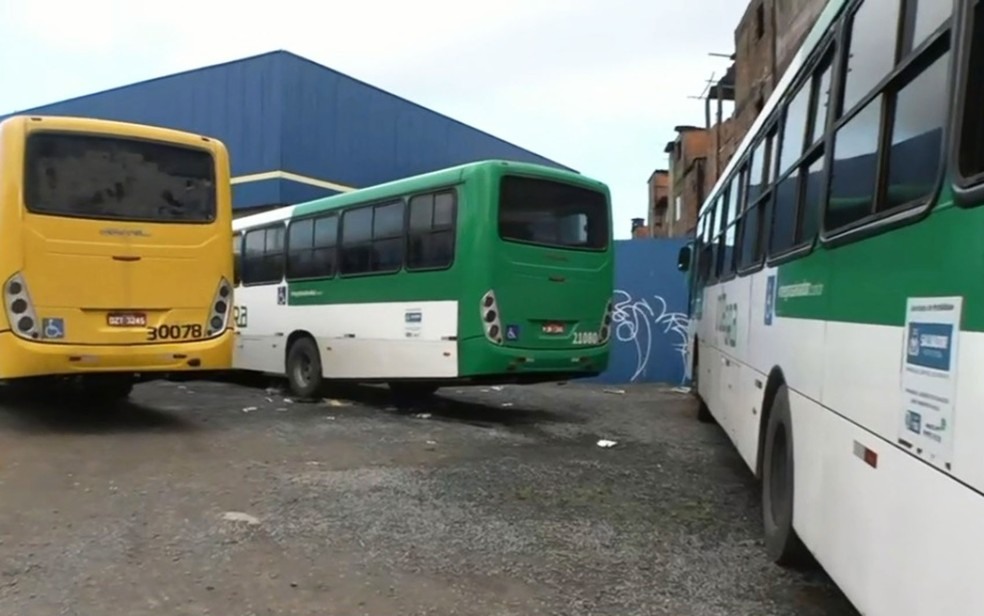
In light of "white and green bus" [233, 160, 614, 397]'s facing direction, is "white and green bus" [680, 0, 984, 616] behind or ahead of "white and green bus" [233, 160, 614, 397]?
behind

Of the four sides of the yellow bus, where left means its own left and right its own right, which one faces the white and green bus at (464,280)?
right

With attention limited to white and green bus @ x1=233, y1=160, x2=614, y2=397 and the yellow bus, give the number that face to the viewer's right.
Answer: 0

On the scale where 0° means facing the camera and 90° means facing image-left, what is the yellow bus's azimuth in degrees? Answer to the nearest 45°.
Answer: approximately 180°

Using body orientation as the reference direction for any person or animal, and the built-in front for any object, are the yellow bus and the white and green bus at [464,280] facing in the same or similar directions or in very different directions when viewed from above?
same or similar directions

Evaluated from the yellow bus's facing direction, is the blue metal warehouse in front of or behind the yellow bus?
in front

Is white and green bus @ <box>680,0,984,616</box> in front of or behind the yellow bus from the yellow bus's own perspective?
behind

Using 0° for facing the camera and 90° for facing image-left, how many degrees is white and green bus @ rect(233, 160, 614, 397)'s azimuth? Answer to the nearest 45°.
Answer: approximately 135°

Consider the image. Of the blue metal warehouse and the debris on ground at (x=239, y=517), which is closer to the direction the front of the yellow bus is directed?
the blue metal warehouse

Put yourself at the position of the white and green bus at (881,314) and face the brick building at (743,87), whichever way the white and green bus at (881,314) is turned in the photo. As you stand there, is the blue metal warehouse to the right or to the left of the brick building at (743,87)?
left

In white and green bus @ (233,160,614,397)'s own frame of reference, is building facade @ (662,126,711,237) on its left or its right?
on its right
